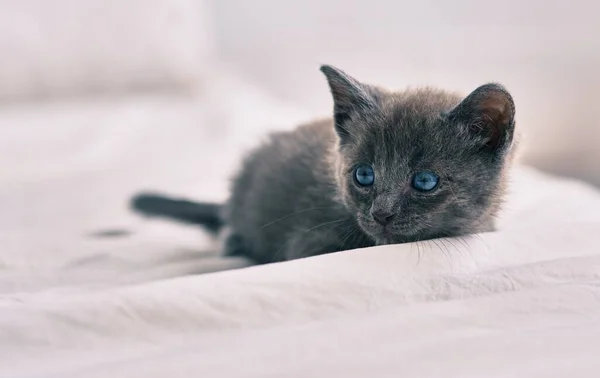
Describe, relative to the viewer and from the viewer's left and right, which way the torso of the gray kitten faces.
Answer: facing the viewer and to the right of the viewer
